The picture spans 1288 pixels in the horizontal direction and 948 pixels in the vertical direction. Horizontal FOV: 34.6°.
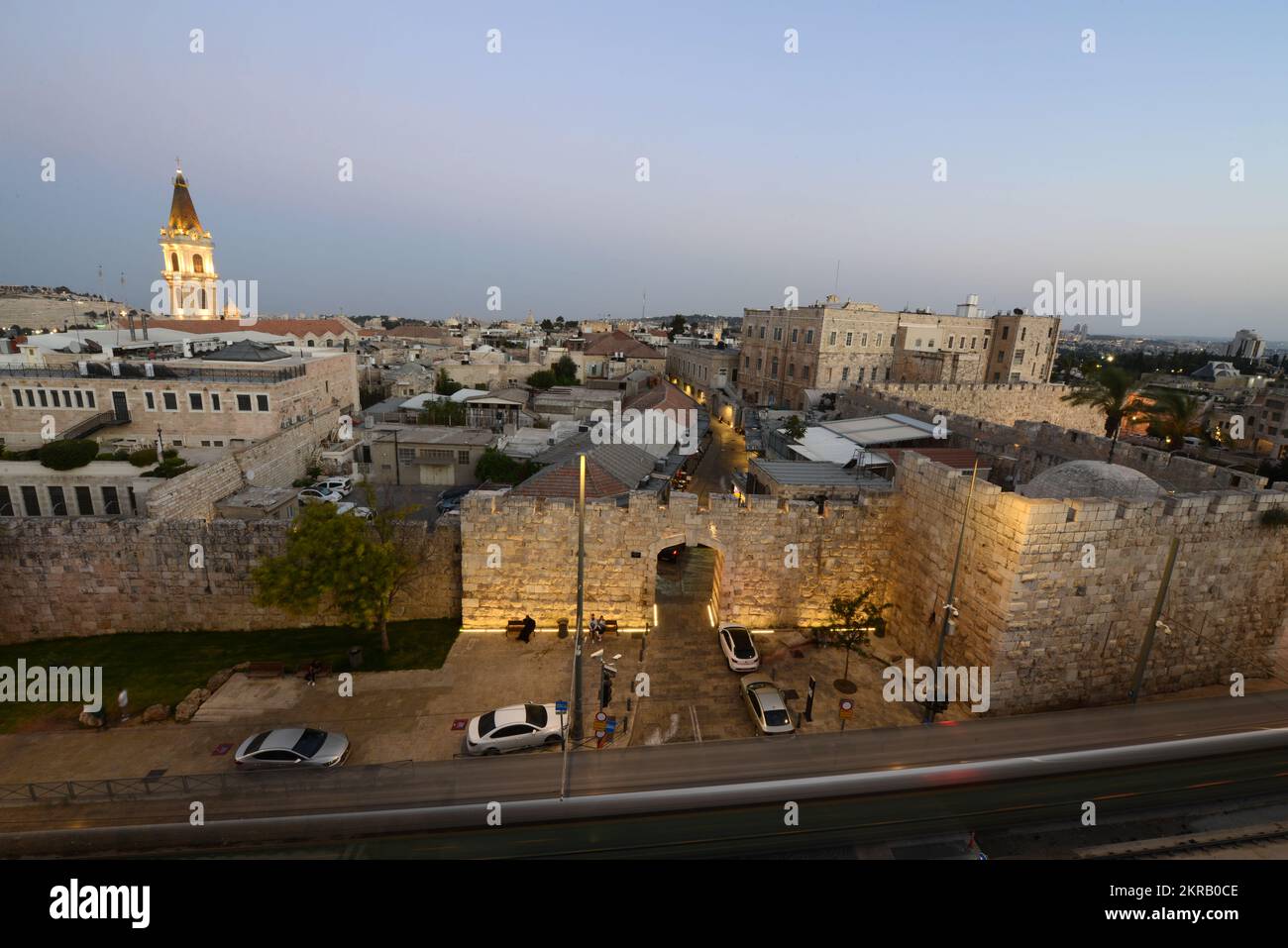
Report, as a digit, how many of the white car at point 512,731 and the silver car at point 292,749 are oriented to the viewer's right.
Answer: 2

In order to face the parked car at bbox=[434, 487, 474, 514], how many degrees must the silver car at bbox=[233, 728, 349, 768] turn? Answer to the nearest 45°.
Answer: approximately 90° to its left

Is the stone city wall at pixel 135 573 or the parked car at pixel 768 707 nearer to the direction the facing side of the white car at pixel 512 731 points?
the parked car

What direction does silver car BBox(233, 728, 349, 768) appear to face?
to the viewer's right

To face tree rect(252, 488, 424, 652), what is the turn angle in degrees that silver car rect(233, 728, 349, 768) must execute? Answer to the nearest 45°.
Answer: approximately 90° to its left

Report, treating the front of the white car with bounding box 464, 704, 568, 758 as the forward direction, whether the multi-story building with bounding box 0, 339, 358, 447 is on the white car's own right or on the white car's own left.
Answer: on the white car's own left

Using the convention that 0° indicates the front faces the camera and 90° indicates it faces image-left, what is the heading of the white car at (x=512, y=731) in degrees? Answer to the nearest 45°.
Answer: approximately 270°

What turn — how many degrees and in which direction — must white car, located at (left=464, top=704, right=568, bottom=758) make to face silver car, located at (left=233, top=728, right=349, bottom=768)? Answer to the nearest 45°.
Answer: approximately 180°
